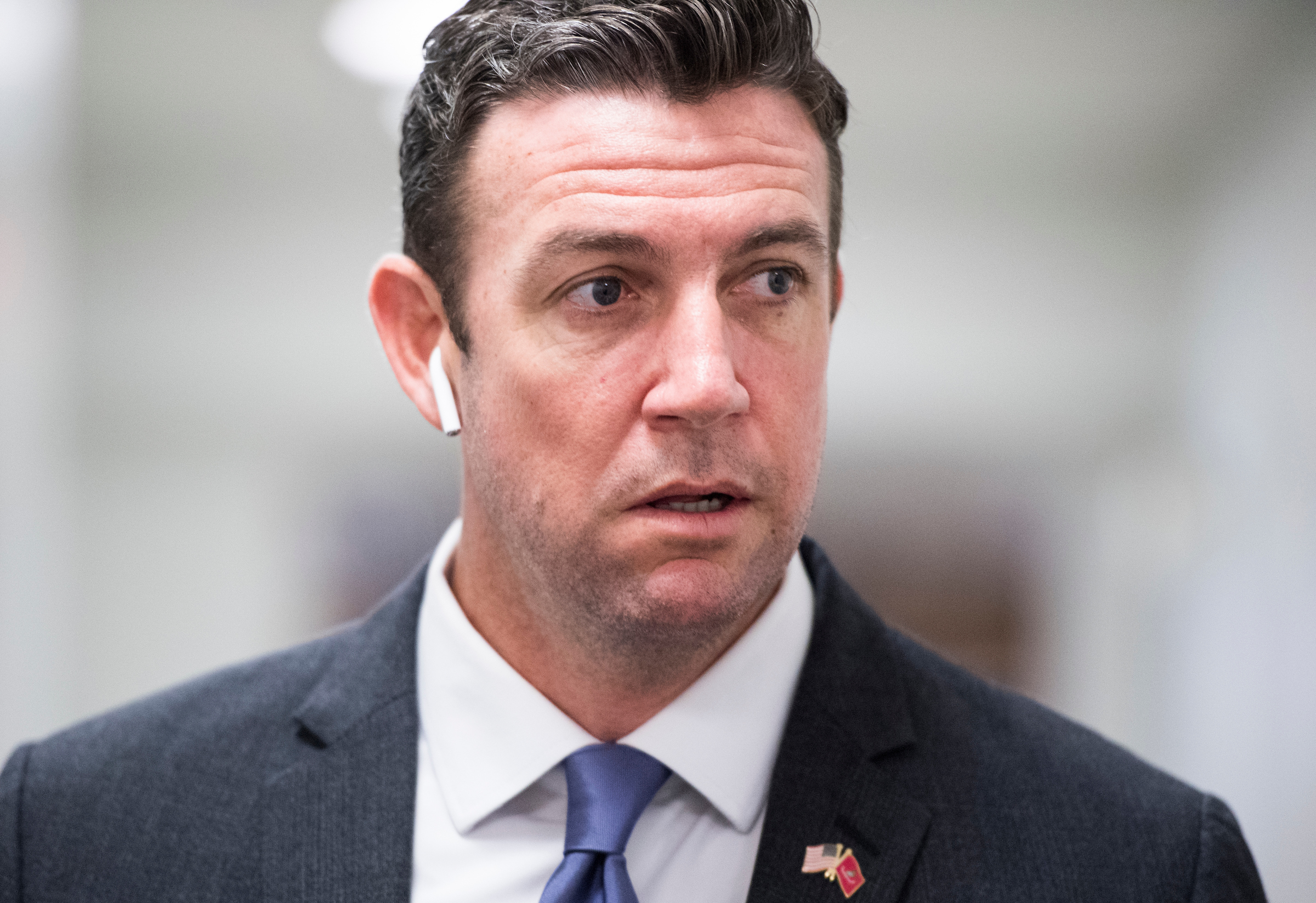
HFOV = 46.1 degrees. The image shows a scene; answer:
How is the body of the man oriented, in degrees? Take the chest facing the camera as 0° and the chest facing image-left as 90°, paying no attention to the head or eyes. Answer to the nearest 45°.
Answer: approximately 0°
